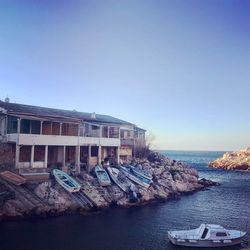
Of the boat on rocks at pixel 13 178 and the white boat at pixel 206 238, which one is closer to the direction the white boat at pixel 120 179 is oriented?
the boat on rocks

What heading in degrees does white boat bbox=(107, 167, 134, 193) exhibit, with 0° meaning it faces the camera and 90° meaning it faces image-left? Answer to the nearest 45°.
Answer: approximately 135°

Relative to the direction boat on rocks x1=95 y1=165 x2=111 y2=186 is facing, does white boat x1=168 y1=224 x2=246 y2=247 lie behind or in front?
behind

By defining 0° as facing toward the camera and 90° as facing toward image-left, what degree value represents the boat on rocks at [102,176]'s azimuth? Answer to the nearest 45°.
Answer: approximately 135°

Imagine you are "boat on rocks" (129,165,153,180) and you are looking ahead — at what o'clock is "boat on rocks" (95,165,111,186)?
"boat on rocks" (95,165,111,186) is roughly at 9 o'clock from "boat on rocks" (129,165,153,180).

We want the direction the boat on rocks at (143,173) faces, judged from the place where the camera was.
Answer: facing away from the viewer and to the left of the viewer

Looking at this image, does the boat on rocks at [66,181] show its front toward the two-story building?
yes

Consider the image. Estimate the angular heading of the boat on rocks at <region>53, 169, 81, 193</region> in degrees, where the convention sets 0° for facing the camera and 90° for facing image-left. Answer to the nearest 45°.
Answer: approximately 135°
